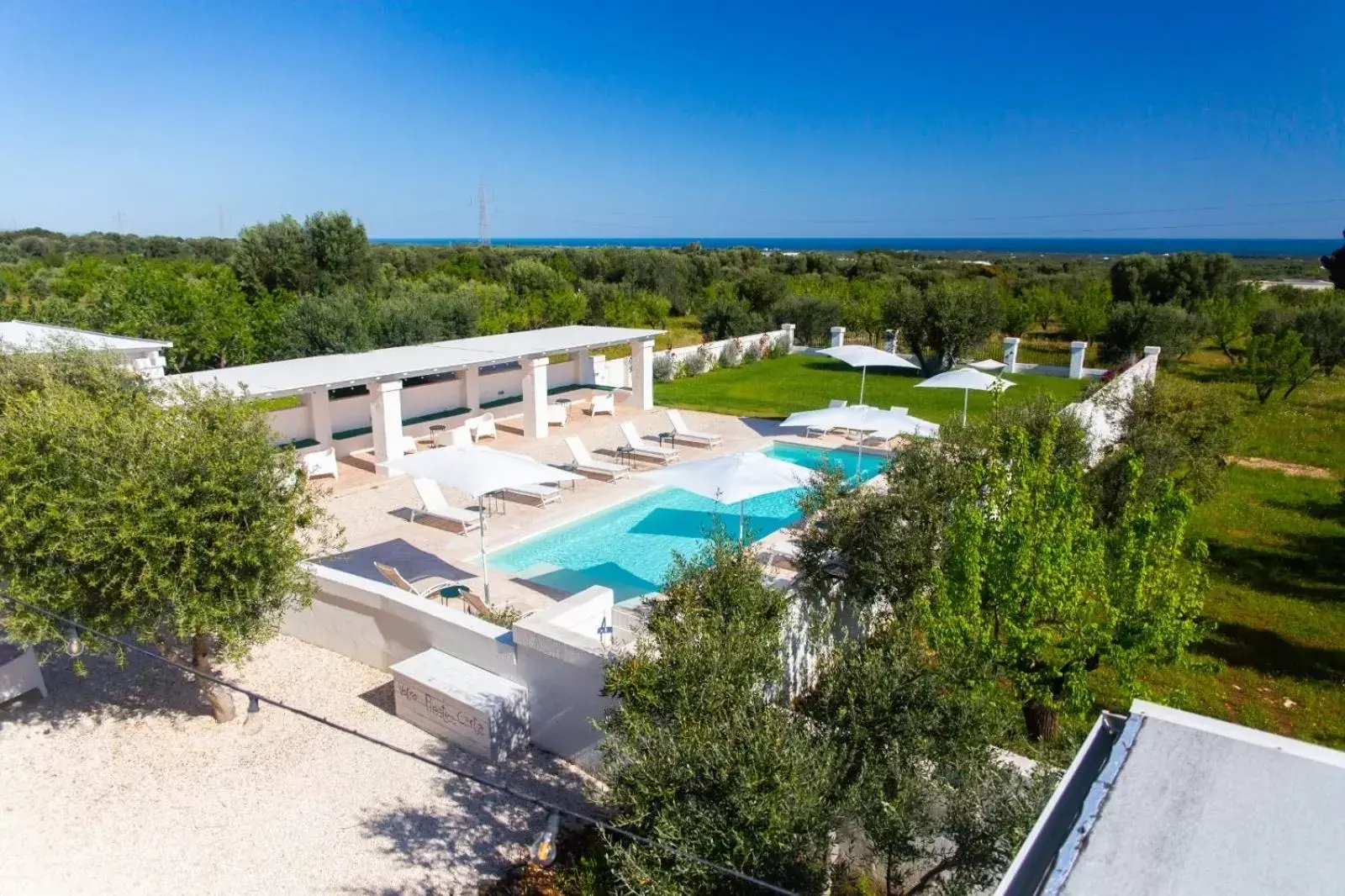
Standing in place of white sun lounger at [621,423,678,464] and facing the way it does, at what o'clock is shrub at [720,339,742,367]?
The shrub is roughly at 8 o'clock from the white sun lounger.

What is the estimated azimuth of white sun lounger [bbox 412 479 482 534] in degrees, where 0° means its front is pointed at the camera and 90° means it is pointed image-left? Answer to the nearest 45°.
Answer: approximately 315°

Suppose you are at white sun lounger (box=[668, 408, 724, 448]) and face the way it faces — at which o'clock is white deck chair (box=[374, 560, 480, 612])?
The white deck chair is roughly at 2 o'clock from the white sun lounger.

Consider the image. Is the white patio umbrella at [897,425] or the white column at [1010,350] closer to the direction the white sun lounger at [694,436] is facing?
the white patio umbrella

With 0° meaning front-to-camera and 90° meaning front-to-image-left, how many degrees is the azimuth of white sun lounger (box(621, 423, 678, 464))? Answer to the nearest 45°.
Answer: approximately 315°

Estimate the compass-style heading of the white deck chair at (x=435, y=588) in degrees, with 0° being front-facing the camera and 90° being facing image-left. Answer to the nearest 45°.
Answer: approximately 315°

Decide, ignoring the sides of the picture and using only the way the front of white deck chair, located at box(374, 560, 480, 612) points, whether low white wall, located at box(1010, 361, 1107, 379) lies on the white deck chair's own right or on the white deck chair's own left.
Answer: on the white deck chair's own left

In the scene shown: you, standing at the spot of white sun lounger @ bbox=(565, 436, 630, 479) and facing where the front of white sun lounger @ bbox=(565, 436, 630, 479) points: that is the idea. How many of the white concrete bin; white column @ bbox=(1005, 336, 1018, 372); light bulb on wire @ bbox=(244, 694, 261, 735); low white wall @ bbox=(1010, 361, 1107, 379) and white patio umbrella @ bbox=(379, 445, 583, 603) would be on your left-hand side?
2

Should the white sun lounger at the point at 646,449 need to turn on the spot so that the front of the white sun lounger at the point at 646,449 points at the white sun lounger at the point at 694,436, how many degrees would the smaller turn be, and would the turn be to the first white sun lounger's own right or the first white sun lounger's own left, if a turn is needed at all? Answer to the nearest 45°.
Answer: approximately 90° to the first white sun lounger's own left

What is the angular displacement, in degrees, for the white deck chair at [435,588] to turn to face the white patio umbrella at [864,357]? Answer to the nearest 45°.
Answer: approximately 90° to its left

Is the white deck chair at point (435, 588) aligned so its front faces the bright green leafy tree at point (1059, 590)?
yes

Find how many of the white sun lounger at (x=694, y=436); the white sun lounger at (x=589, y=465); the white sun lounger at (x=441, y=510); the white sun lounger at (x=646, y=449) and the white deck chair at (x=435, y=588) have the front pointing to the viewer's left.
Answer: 0

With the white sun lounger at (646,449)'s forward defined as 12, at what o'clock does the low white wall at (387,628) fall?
The low white wall is roughly at 2 o'clock from the white sun lounger.

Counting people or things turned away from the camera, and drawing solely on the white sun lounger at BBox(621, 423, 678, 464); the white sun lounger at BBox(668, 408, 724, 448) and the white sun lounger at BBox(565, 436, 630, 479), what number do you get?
0

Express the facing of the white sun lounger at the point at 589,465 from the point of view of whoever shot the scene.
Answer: facing the viewer and to the right of the viewer
